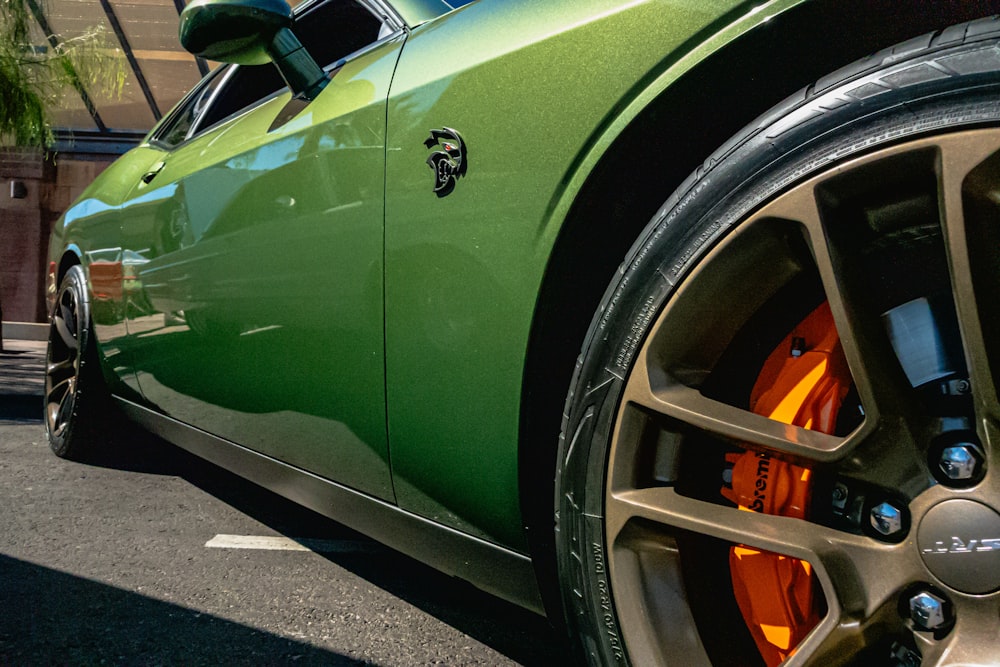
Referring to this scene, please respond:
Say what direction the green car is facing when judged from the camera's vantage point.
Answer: facing the viewer and to the right of the viewer

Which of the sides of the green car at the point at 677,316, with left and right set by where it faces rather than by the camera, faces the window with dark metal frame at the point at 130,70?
back
